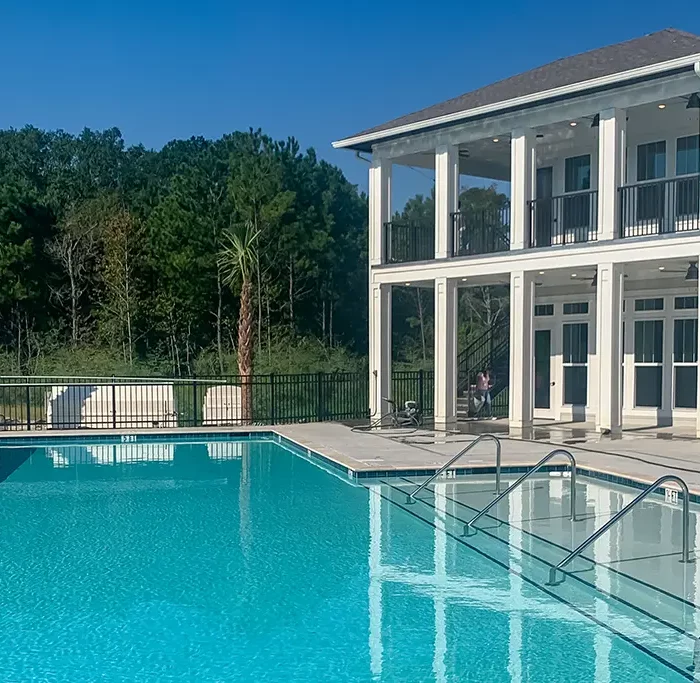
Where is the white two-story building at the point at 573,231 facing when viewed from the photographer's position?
facing the viewer and to the left of the viewer

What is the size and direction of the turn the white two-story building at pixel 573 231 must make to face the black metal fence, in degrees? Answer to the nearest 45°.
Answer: approximately 45° to its right
